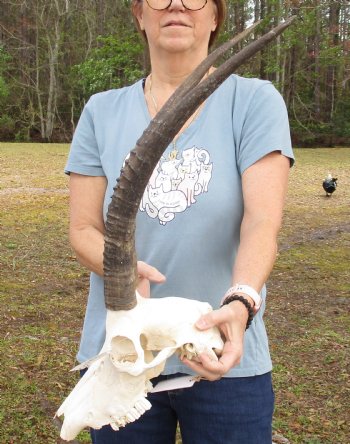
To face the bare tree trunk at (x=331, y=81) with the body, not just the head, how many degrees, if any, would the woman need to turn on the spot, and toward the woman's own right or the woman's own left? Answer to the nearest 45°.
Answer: approximately 180°

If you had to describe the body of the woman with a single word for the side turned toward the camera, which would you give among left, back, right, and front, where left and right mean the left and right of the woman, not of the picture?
front
